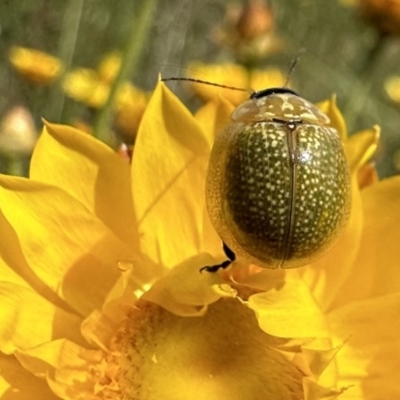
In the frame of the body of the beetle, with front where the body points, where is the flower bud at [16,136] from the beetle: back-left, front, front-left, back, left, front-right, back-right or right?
front-left

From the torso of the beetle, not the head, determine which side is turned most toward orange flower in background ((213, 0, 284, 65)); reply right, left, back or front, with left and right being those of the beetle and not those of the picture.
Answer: front

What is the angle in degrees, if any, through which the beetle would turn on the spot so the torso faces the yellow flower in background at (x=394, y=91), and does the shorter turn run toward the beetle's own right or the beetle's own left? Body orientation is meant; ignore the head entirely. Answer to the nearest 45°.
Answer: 0° — it already faces it

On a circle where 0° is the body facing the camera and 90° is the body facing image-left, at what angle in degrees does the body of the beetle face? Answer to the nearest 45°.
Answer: approximately 180°

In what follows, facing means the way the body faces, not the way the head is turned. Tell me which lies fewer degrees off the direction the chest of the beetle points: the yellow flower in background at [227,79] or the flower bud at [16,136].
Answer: the yellow flower in background

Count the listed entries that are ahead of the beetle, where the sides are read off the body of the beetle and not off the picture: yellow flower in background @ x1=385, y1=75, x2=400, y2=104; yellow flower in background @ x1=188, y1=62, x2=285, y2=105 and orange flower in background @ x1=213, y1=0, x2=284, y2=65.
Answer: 3

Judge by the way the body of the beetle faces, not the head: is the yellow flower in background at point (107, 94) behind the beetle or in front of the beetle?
in front

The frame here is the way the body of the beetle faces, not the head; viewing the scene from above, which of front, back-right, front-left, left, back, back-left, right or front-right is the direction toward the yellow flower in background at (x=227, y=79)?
front

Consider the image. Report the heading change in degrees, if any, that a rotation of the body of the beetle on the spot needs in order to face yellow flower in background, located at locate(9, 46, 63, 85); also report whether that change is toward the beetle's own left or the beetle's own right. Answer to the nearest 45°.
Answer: approximately 45° to the beetle's own left
